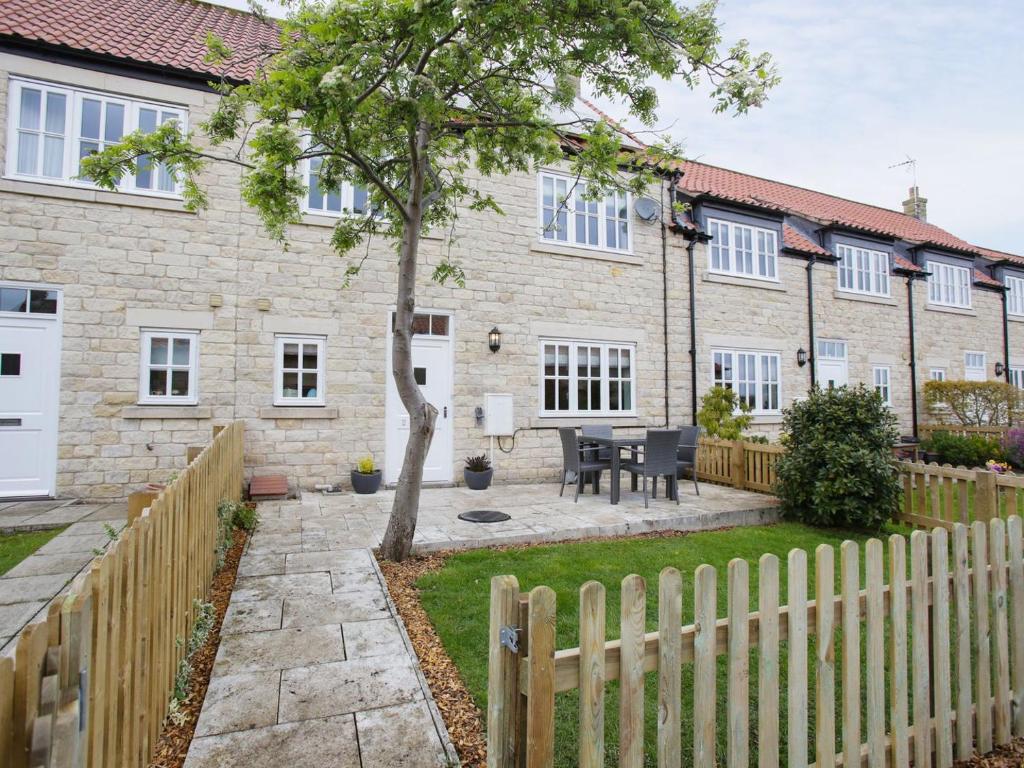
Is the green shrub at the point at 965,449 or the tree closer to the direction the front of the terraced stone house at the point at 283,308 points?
the tree

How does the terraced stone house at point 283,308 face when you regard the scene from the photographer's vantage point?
facing the viewer and to the right of the viewer

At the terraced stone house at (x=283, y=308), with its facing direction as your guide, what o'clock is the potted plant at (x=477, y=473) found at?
The potted plant is roughly at 10 o'clock from the terraced stone house.

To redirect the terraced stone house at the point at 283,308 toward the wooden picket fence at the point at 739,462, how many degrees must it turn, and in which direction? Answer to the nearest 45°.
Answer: approximately 45° to its left

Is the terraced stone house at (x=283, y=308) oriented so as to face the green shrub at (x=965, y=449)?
no

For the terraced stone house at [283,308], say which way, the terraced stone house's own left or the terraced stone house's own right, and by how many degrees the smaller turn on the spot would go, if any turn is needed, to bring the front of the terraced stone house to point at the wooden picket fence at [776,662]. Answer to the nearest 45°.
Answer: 0° — it already faces it

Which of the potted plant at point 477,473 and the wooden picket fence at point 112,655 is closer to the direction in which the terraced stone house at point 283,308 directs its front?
the wooden picket fence

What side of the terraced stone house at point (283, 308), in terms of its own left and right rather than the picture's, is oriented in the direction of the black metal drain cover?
front

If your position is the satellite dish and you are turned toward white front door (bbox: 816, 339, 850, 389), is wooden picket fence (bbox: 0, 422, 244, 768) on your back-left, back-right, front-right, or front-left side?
back-right

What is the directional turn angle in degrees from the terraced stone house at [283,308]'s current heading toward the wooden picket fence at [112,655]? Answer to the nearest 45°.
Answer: approximately 45° to its right

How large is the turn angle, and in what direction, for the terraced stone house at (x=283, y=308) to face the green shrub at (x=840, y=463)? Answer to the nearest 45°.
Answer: approximately 45° to its left

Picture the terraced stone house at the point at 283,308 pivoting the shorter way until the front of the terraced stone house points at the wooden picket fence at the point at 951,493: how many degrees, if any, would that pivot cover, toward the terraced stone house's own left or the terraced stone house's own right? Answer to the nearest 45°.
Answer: approximately 45° to the terraced stone house's own left

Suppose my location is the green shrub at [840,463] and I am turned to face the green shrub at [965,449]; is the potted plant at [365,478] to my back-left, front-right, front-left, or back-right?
back-left

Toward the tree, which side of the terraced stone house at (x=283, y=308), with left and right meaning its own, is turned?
front

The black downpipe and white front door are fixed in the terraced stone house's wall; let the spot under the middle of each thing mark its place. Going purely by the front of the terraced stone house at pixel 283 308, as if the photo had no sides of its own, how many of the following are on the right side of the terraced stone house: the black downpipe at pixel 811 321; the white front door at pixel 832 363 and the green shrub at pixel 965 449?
0
